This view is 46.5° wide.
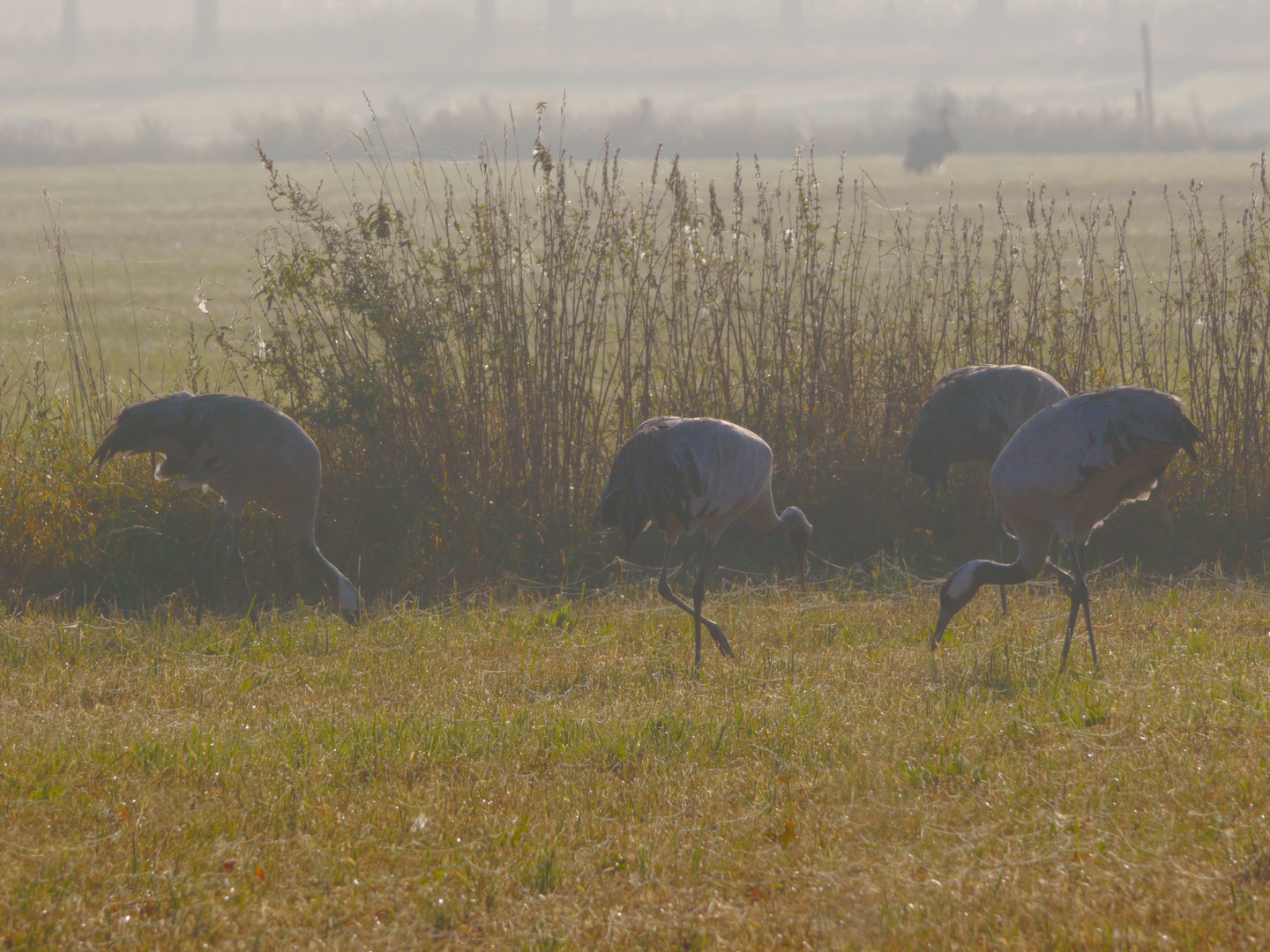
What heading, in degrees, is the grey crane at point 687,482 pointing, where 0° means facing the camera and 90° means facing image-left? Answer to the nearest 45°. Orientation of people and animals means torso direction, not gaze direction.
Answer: approximately 270°

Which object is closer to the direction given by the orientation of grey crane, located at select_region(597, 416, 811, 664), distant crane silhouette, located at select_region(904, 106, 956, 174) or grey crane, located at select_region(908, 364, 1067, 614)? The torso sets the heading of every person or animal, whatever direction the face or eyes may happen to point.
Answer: the grey crane

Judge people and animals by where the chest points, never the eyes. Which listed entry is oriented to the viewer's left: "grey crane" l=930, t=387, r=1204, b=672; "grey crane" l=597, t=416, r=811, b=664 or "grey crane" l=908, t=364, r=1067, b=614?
"grey crane" l=930, t=387, r=1204, b=672

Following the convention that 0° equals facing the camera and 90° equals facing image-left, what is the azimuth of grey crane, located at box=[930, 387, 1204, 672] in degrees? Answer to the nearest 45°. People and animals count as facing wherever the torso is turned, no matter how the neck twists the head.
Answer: approximately 90°

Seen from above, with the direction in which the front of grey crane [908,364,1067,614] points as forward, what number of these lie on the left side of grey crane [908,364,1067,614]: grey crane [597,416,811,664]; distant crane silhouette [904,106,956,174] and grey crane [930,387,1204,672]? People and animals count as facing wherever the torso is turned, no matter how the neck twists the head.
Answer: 1

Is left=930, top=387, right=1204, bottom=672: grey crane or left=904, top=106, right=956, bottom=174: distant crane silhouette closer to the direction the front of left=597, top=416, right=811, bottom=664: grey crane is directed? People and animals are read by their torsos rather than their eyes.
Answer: the grey crane

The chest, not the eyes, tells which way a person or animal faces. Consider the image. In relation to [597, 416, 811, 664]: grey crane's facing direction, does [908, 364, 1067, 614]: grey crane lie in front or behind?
in front

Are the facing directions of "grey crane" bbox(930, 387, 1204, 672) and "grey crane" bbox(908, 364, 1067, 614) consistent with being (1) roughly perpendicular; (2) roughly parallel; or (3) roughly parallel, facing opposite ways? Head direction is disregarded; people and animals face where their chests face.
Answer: roughly parallel, facing opposite ways

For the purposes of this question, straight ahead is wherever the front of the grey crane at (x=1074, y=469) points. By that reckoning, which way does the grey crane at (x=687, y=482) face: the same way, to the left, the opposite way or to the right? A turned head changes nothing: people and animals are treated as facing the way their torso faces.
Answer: the opposite way

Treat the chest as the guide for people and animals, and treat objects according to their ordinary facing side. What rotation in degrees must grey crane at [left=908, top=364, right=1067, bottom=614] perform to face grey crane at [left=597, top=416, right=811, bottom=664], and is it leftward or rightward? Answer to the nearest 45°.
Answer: approximately 135° to its right

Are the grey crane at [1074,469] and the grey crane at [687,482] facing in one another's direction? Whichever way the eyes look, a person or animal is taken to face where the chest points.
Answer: yes

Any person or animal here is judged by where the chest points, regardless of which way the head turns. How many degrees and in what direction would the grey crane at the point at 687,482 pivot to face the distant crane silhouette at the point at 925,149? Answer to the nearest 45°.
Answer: approximately 90° to its left

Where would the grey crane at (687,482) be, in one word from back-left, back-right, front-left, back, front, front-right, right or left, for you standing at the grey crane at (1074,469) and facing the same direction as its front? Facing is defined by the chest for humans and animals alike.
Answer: front

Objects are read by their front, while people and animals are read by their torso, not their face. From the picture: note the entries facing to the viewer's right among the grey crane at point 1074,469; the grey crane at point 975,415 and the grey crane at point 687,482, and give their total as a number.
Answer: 2

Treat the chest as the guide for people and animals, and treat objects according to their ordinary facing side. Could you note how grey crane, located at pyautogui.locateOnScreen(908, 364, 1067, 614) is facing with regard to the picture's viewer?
facing to the right of the viewer
